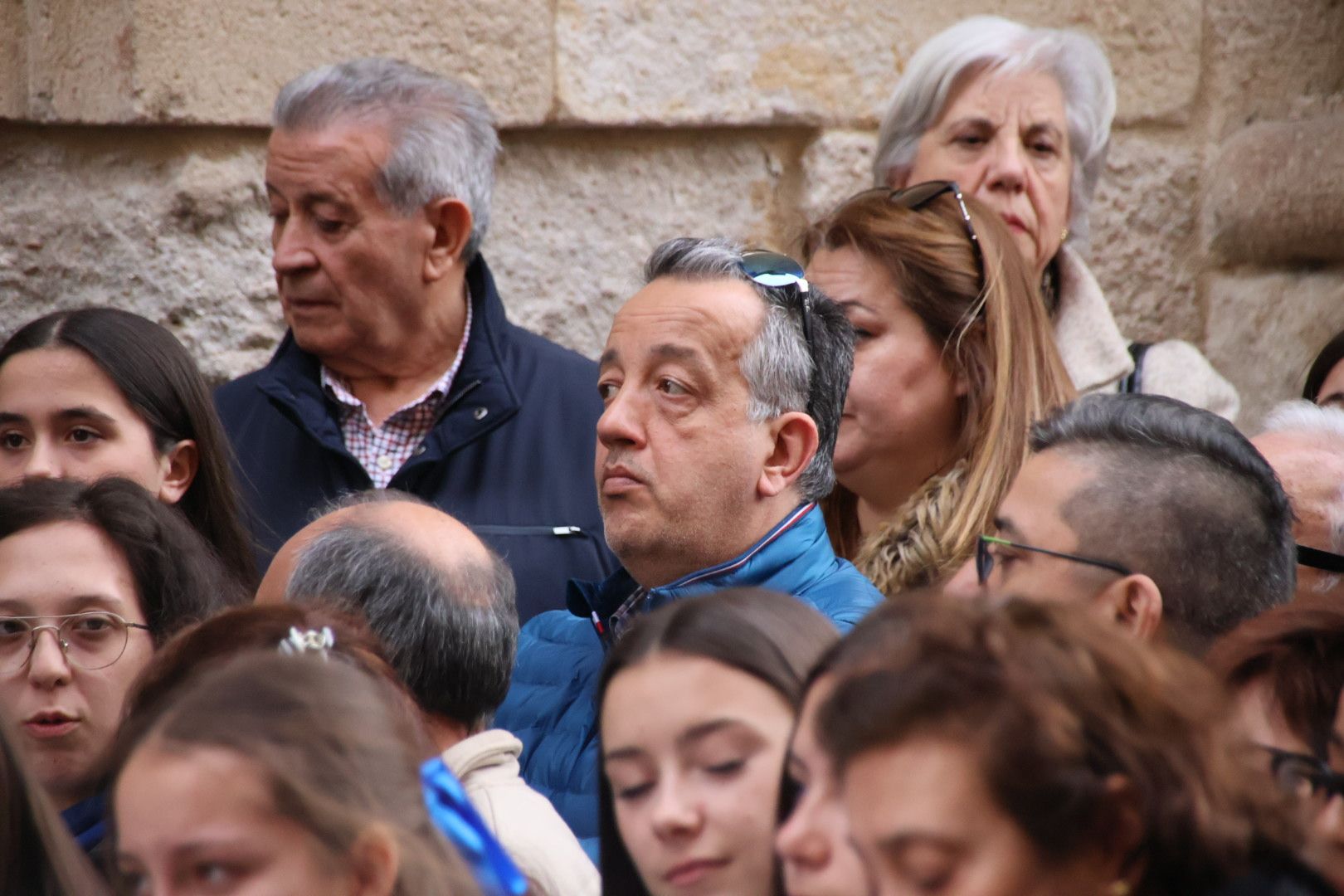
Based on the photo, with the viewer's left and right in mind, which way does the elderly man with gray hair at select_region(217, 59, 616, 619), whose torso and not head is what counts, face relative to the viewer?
facing the viewer and to the left of the viewer

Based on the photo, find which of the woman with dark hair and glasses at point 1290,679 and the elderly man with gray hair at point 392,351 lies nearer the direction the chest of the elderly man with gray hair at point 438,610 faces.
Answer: the elderly man with gray hair

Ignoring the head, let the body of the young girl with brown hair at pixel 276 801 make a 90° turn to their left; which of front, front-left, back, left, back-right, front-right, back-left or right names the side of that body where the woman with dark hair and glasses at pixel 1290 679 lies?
front-left

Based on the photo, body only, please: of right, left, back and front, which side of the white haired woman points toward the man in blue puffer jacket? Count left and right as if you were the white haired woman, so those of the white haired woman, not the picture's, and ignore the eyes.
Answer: front

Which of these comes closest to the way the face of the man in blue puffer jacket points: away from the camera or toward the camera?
toward the camera

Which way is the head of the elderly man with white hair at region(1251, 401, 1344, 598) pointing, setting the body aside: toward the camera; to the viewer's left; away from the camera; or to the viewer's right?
to the viewer's left

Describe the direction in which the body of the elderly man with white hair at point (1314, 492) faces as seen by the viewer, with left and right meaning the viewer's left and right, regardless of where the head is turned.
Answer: facing to the left of the viewer

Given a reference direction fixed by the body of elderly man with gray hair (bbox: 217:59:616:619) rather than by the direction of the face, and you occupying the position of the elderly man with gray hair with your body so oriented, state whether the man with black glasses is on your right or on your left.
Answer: on your left

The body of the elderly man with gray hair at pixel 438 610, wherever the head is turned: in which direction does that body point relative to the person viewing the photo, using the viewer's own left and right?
facing away from the viewer and to the left of the viewer

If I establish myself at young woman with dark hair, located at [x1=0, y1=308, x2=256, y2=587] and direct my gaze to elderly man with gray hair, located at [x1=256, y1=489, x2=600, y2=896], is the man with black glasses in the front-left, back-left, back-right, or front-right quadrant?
front-left

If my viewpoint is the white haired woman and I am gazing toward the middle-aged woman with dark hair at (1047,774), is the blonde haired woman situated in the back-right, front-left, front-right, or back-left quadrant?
front-right

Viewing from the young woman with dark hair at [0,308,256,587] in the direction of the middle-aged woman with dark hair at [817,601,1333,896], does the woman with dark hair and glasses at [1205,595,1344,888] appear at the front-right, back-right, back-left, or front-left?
front-left

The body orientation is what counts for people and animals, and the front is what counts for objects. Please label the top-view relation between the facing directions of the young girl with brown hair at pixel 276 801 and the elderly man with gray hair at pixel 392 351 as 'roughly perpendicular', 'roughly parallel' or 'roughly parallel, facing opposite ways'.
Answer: roughly parallel

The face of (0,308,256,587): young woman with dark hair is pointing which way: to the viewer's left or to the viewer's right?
to the viewer's left

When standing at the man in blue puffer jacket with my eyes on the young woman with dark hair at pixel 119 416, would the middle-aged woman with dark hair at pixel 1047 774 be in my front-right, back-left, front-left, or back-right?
back-left

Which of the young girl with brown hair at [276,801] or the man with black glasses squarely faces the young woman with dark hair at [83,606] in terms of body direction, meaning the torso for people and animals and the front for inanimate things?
the man with black glasses

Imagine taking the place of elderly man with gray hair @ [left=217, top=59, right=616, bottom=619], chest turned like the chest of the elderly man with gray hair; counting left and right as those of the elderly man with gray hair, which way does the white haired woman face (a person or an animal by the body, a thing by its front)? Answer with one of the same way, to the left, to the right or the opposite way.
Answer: the same way

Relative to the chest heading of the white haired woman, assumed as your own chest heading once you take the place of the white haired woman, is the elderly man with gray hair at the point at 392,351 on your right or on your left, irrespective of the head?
on your right

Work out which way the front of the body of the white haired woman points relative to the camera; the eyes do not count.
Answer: toward the camera

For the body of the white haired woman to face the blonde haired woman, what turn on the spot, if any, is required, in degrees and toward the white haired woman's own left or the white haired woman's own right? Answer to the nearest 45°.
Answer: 0° — they already face them

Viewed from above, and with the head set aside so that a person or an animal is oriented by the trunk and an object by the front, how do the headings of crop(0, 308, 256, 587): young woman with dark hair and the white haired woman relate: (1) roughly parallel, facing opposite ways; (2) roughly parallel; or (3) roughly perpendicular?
roughly parallel

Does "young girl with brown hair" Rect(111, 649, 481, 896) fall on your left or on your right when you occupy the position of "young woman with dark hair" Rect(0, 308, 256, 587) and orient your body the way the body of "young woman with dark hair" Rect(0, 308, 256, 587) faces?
on your left

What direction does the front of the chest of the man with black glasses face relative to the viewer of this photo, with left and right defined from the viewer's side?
facing to the left of the viewer
